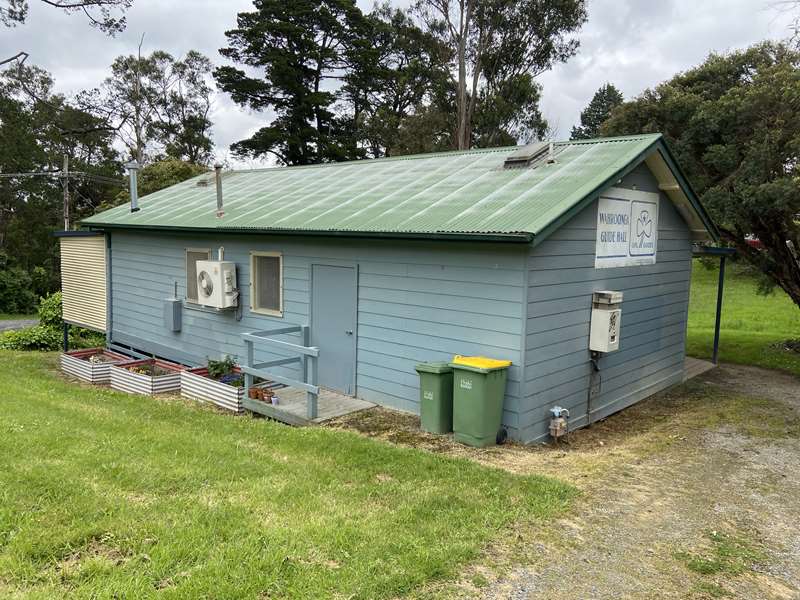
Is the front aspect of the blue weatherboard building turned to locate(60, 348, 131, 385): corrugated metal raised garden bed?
no

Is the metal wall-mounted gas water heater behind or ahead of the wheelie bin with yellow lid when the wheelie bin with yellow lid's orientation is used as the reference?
behind

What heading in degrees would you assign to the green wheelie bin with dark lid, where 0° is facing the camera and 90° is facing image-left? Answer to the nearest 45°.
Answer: approximately 45°

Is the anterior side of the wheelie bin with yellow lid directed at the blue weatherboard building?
no

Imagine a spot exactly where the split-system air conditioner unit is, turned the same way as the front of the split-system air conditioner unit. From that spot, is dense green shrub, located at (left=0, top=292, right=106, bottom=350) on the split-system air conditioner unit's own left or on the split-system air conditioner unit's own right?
on the split-system air conditioner unit's own right

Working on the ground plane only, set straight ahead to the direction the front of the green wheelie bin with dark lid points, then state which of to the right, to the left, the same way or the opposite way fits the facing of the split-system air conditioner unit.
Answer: the same way

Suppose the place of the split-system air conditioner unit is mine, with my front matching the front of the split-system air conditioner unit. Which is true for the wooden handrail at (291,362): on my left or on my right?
on my left

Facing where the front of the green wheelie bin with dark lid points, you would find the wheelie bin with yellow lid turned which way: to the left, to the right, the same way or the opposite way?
the same way

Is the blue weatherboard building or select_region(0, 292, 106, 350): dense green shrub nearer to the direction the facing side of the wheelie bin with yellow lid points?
the dense green shrub

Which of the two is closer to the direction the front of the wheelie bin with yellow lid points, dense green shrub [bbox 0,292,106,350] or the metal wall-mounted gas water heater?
the dense green shrub

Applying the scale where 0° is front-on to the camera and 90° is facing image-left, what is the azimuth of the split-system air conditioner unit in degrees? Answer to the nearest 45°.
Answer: approximately 45°

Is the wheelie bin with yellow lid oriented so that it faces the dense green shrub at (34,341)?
no

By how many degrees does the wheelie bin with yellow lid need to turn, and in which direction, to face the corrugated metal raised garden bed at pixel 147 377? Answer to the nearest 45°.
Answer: approximately 90° to its right

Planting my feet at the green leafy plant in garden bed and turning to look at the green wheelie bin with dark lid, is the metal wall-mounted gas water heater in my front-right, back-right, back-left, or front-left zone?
front-left
